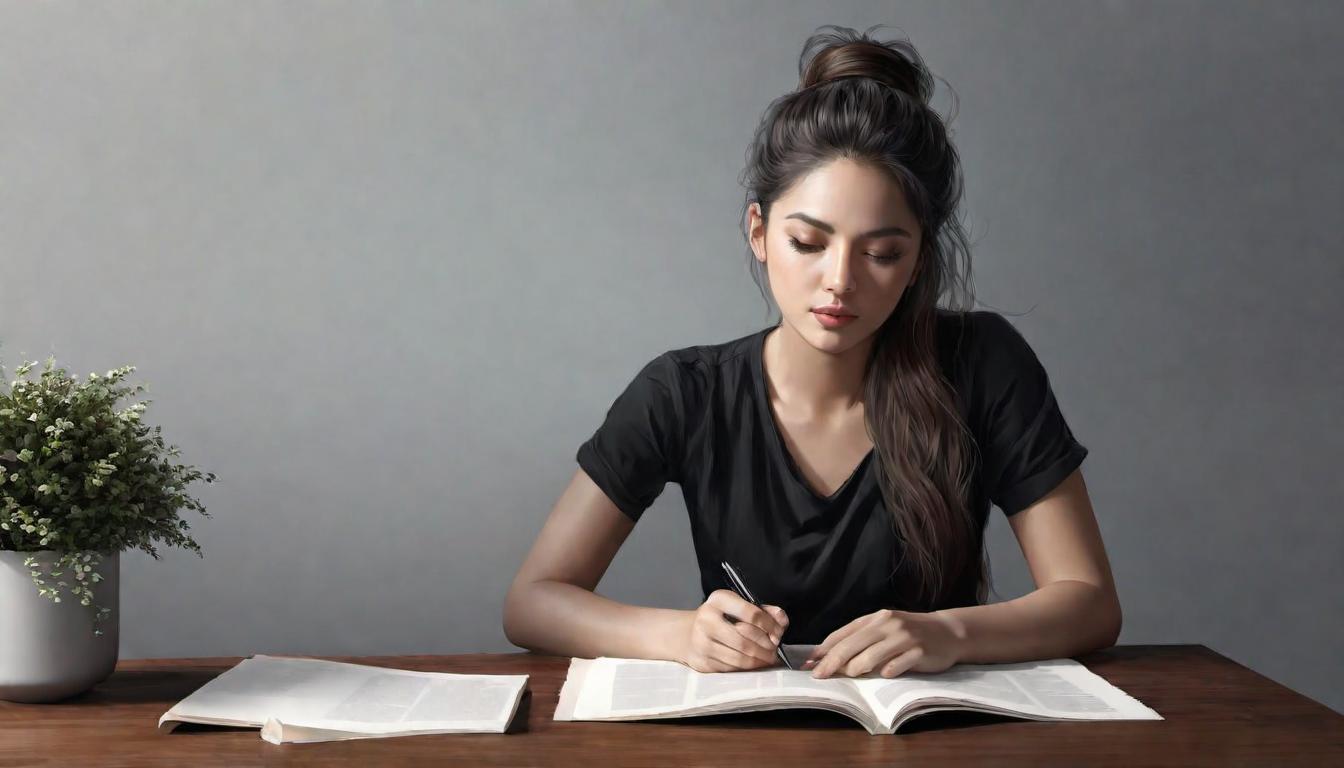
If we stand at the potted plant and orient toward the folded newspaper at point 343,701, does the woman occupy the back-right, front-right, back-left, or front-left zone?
front-left

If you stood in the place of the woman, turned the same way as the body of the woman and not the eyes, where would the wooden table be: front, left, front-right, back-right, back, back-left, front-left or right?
front

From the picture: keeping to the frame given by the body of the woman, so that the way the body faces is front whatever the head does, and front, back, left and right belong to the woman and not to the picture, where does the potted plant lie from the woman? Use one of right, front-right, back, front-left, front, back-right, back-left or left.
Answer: front-right

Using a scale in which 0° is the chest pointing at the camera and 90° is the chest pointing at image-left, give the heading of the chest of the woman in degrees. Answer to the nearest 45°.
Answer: approximately 0°

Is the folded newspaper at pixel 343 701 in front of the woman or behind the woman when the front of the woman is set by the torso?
in front
